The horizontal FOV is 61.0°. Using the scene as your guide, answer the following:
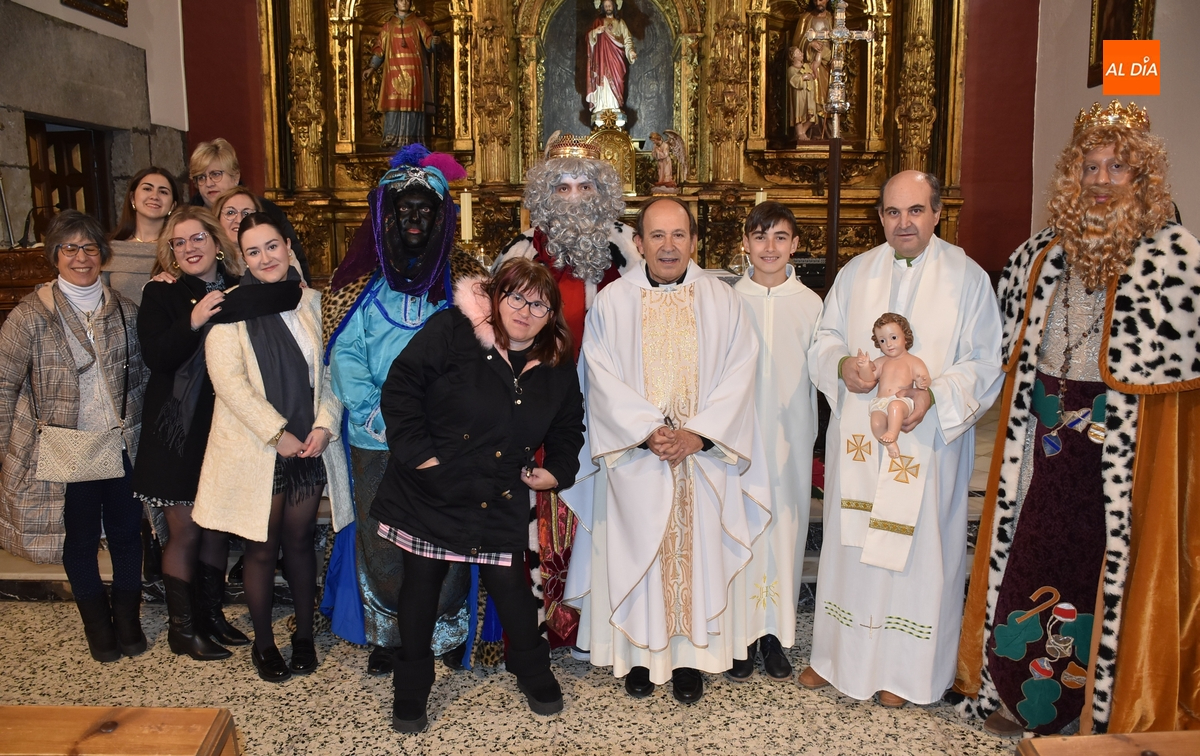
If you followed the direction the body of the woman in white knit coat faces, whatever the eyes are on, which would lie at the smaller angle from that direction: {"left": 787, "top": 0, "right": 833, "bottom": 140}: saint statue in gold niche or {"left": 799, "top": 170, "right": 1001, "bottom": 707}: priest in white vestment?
the priest in white vestment

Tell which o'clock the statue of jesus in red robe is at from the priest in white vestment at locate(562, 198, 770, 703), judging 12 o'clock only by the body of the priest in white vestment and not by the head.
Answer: The statue of jesus in red robe is roughly at 6 o'clock from the priest in white vestment.

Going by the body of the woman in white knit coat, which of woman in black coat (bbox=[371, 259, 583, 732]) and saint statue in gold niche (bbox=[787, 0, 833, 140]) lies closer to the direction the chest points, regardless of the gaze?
the woman in black coat

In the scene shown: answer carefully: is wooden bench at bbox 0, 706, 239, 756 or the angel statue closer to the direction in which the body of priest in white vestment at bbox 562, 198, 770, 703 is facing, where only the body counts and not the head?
the wooden bench

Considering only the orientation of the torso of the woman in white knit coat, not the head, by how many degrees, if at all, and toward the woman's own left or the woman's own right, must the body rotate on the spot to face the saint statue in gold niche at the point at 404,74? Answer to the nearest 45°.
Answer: approximately 135° to the woman's own left

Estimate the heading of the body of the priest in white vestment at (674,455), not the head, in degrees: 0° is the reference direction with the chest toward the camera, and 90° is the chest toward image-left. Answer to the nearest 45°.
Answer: approximately 0°
